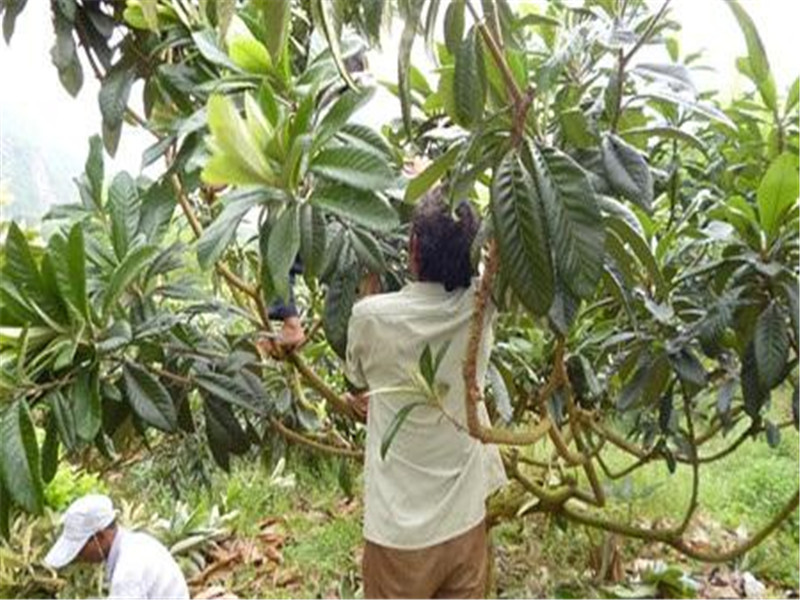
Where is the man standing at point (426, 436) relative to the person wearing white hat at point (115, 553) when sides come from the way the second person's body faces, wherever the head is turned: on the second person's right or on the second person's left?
on the second person's left
